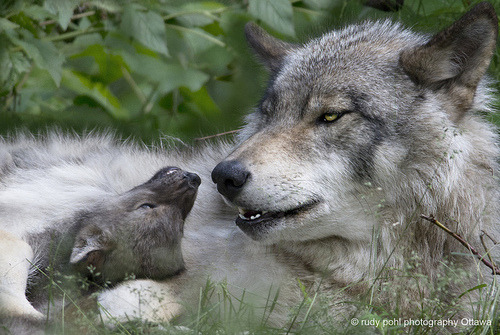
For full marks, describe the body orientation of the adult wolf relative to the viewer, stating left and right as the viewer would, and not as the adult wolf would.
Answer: facing the viewer and to the left of the viewer

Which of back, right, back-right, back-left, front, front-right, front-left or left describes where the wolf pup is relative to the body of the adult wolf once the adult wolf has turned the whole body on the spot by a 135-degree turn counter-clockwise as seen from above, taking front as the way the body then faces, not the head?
back
